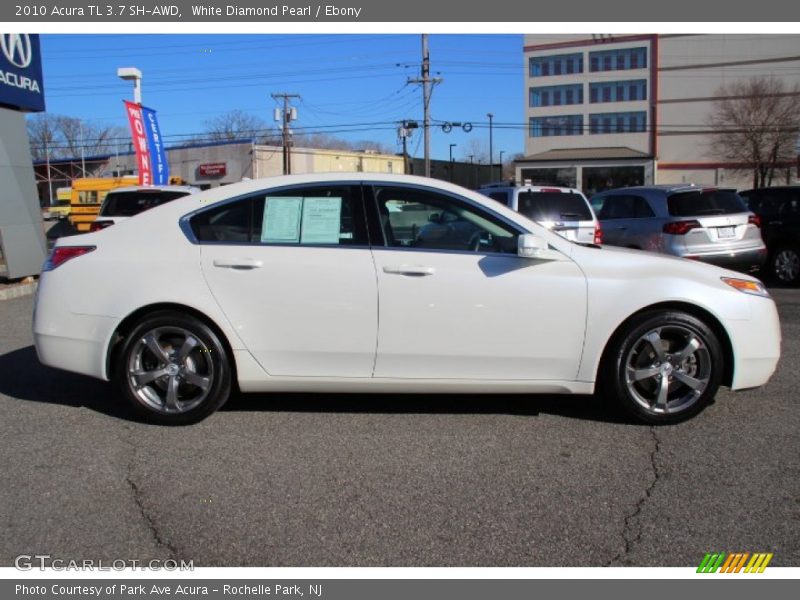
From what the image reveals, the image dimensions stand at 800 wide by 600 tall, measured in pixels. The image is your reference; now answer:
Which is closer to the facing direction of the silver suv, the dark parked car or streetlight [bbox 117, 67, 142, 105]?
the streetlight

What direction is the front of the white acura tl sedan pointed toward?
to the viewer's right

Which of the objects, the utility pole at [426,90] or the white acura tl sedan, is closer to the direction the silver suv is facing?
the utility pole

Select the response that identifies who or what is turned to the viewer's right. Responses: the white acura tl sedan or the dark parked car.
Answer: the white acura tl sedan

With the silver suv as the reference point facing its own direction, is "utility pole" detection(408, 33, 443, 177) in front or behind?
in front

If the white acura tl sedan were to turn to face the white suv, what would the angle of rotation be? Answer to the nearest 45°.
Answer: approximately 90° to its left

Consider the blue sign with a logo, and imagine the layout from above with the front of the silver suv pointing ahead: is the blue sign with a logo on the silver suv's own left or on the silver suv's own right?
on the silver suv's own left

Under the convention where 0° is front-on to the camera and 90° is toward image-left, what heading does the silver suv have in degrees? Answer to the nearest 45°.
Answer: approximately 135°

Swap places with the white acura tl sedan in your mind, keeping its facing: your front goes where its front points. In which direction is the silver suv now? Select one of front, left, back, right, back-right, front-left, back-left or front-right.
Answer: front-left

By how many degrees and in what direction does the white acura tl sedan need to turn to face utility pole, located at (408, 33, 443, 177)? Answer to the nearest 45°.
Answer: approximately 90° to its left

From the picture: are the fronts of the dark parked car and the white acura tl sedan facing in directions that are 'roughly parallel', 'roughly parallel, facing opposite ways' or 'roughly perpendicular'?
roughly perpendicular
